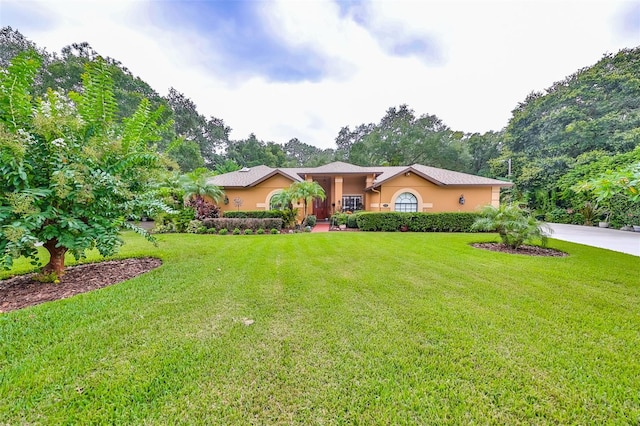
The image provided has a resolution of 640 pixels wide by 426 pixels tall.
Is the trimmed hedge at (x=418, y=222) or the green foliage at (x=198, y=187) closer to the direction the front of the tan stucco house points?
the trimmed hedge

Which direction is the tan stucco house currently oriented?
toward the camera

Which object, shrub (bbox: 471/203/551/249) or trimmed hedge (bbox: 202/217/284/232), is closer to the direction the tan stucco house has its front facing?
the shrub

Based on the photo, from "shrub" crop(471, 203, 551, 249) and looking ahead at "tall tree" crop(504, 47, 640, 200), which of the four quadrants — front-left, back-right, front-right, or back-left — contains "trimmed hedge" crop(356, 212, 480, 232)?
front-left

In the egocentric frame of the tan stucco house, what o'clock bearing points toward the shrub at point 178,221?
The shrub is roughly at 2 o'clock from the tan stucco house.

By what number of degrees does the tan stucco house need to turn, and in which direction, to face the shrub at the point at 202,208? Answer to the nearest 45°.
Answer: approximately 90° to its right

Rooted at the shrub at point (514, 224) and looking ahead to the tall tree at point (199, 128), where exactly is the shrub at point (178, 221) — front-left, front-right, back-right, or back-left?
front-left

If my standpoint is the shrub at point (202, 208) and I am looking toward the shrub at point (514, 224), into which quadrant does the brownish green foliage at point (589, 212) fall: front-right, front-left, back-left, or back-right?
front-left

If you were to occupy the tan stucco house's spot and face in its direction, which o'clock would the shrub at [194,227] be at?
The shrub is roughly at 2 o'clock from the tan stucco house.

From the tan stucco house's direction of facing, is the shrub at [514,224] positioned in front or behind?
in front

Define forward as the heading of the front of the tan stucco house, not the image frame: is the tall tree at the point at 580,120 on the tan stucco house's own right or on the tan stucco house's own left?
on the tan stucco house's own left

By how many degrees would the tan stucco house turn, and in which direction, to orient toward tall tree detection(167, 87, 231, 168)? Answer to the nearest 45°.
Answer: approximately 135° to its right

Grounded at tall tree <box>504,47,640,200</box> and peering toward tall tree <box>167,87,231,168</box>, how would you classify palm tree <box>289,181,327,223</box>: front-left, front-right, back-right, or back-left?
front-left
